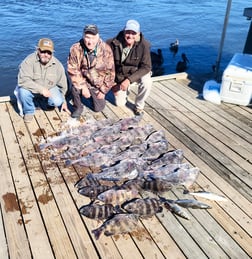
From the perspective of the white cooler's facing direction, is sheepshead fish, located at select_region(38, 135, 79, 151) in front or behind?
in front

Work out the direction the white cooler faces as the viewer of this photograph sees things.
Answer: facing the viewer and to the left of the viewer

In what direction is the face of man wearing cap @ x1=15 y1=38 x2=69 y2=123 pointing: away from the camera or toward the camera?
toward the camera

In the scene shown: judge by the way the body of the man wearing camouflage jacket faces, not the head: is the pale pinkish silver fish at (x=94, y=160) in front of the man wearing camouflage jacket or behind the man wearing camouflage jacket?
in front

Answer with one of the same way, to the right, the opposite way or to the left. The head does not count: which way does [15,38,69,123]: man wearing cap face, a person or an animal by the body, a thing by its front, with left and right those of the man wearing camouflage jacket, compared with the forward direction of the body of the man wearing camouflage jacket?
the same way

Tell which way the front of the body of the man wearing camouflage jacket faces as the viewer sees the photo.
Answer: toward the camera

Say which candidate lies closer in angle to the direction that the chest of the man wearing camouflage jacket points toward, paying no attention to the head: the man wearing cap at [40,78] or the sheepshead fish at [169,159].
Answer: the sheepshead fish

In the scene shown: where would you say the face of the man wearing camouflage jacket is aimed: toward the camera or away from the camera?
toward the camera

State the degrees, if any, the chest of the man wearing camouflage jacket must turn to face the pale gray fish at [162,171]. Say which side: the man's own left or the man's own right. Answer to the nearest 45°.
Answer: approximately 45° to the man's own left

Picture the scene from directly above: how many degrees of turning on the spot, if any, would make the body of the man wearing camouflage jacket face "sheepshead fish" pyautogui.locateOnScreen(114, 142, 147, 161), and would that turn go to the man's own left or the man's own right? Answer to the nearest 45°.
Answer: approximately 45° to the man's own left

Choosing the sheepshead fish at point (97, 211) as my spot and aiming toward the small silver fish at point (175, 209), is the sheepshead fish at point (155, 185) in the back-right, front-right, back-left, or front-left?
front-left

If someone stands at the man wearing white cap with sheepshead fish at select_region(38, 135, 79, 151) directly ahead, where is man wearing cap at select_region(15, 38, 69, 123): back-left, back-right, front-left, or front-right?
front-right

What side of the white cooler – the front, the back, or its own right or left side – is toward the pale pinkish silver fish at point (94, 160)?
front

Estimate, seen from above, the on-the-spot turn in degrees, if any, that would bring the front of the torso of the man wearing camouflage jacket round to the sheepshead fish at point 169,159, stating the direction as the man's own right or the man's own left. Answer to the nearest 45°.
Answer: approximately 45° to the man's own left

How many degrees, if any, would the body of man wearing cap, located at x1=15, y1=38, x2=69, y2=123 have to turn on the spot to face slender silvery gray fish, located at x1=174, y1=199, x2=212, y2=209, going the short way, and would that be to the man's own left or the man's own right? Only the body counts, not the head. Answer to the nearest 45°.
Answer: approximately 45° to the man's own left

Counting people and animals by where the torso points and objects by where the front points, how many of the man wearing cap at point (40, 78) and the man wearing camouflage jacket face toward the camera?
2

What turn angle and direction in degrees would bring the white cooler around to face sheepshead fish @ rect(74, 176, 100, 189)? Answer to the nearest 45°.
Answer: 0° — it already faces it
